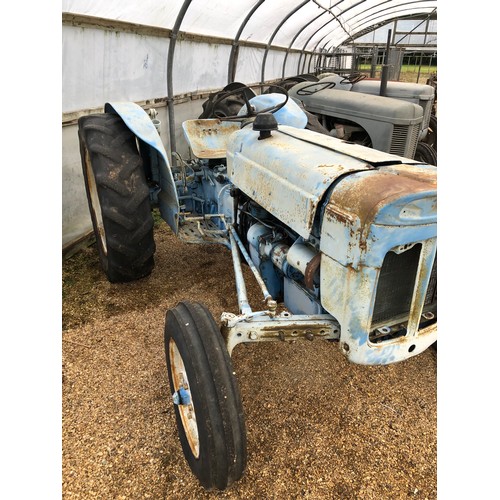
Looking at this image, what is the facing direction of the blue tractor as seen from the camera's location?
facing the viewer and to the right of the viewer

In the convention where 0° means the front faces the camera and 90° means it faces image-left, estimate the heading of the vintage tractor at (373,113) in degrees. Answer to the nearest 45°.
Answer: approximately 315°
